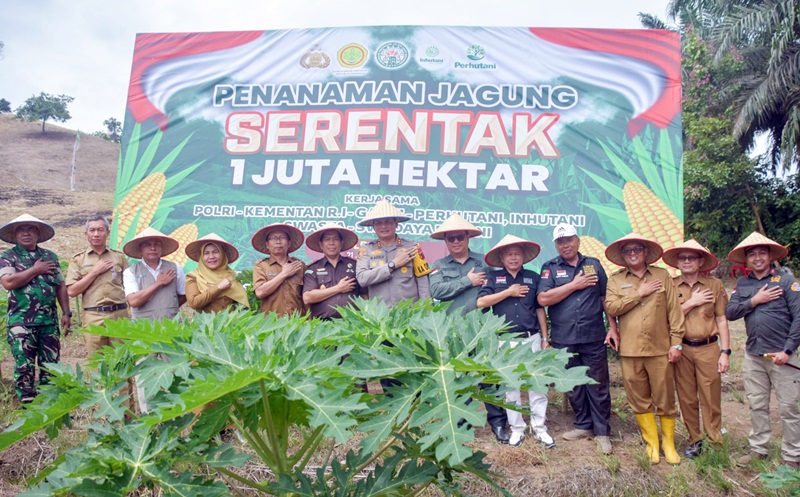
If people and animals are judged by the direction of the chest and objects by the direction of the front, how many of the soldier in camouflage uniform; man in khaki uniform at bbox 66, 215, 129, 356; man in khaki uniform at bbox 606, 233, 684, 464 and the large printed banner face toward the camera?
4

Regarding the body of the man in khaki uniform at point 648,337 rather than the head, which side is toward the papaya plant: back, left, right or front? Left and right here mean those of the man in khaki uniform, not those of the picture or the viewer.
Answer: front

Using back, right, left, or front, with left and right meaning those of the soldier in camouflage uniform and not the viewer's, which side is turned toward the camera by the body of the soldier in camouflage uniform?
front

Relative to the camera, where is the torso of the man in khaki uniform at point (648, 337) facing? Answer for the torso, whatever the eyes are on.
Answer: toward the camera

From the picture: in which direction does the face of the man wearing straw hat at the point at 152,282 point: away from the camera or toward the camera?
toward the camera

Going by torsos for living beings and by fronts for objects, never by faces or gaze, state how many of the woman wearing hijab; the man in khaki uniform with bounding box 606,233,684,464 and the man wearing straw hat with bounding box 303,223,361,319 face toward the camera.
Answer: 3

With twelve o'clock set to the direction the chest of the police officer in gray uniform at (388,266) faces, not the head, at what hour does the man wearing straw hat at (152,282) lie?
The man wearing straw hat is roughly at 3 o'clock from the police officer in gray uniform.

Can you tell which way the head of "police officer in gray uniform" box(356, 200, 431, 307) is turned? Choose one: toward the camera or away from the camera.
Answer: toward the camera

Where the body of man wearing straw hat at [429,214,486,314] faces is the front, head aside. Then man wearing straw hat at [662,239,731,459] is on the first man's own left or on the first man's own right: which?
on the first man's own left

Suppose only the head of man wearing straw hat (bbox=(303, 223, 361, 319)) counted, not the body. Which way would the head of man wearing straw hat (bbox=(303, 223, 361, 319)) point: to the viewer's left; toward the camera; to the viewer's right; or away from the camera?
toward the camera

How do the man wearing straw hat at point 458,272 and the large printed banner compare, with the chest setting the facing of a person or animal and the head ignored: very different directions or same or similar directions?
same or similar directions

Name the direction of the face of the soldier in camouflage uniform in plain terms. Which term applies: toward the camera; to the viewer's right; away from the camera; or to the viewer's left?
toward the camera

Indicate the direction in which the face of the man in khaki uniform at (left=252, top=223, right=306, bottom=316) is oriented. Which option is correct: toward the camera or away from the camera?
toward the camera

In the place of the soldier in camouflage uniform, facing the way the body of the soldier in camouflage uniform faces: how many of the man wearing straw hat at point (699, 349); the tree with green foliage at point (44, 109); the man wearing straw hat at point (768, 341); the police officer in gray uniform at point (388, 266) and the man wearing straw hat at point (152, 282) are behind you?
1

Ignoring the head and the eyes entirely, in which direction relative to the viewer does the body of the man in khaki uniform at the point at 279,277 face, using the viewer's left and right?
facing the viewer

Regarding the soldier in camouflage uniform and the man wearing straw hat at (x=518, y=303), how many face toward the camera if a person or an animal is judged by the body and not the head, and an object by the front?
2

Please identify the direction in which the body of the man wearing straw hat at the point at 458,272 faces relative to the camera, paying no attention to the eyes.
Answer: toward the camera

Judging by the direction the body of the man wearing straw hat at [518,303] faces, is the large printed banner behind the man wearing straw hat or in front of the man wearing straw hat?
behind
